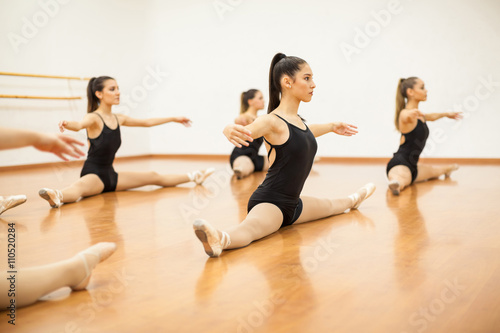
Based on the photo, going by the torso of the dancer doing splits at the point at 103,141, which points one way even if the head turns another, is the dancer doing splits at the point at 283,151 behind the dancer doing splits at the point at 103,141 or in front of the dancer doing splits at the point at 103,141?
in front

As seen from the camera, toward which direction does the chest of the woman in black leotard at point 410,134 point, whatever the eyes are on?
to the viewer's right

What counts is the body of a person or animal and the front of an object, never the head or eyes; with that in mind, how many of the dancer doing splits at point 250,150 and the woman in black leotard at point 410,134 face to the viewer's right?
2

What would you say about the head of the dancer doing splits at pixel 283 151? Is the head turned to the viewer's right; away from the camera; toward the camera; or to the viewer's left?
to the viewer's right

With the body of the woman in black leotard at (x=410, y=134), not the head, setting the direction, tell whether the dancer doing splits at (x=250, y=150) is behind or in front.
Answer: behind

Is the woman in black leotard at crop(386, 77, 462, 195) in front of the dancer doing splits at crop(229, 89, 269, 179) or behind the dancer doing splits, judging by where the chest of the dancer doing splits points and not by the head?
in front

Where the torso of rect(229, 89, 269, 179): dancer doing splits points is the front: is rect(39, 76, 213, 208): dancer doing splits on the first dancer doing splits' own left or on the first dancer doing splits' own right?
on the first dancer doing splits' own right

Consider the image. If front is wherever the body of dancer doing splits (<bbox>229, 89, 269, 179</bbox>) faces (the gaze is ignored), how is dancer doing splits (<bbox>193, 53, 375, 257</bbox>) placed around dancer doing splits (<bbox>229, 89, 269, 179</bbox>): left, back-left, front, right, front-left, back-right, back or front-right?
right

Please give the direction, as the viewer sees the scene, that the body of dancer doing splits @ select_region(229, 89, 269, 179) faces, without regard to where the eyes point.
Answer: to the viewer's right

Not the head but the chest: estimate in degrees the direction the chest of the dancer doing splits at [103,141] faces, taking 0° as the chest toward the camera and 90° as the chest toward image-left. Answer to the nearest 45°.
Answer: approximately 315°

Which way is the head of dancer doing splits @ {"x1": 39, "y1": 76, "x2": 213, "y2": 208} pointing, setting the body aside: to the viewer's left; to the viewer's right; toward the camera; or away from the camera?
to the viewer's right

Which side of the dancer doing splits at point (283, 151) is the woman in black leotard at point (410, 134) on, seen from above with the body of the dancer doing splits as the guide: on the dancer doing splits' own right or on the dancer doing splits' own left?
on the dancer doing splits' own left

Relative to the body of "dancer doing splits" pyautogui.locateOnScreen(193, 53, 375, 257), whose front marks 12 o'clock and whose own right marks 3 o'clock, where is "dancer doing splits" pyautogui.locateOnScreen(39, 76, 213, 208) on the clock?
"dancer doing splits" pyautogui.locateOnScreen(39, 76, 213, 208) is roughly at 6 o'clock from "dancer doing splits" pyautogui.locateOnScreen(193, 53, 375, 257).
